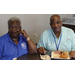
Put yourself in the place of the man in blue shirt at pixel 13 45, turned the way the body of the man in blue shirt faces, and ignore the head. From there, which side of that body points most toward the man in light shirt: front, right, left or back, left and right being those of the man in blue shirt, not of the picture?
left

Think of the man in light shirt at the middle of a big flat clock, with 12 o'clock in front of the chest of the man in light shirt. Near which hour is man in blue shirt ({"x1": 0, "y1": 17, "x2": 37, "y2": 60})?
The man in blue shirt is roughly at 2 o'clock from the man in light shirt.

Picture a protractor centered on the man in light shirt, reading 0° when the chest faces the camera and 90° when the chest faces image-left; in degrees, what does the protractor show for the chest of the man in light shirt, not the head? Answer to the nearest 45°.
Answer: approximately 0°
